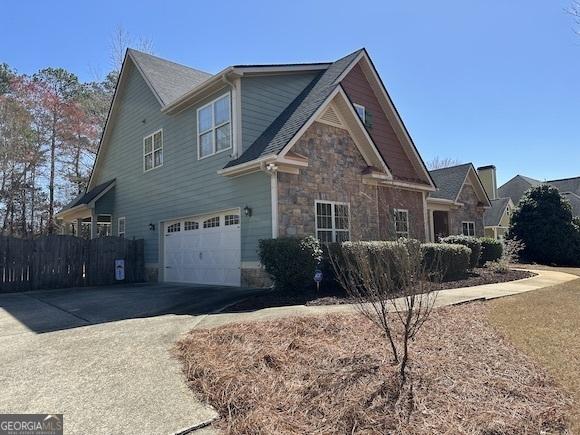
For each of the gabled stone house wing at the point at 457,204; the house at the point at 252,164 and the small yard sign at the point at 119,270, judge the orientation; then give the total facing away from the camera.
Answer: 0

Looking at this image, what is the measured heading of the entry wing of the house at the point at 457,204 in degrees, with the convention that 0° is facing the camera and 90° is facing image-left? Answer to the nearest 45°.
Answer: approximately 315°

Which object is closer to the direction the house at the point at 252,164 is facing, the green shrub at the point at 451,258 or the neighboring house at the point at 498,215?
the green shrub

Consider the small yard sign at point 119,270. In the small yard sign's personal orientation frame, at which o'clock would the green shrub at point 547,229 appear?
The green shrub is roughly at 9 o'clock from the small yard sign.

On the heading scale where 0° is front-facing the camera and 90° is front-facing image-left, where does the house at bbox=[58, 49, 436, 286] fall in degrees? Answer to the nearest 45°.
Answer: approximately 315°

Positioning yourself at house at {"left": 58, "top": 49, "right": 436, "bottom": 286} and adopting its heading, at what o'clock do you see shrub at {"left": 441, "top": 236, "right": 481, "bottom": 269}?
The shrub is roughly at 10 o'clock from the house.

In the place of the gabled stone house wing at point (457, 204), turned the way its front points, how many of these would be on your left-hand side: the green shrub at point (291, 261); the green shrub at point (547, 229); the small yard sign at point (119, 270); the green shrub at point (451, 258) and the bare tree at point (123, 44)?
1

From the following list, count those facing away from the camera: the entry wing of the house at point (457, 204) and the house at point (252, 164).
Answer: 0

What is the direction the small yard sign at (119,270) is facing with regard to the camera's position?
facing the viewer

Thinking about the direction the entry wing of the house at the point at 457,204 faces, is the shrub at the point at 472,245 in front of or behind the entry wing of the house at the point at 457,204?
in front

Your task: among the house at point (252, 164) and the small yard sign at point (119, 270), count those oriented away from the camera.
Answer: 0

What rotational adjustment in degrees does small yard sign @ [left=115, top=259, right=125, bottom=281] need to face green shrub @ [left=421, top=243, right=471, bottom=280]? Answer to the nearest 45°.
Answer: approximately 45° to its left

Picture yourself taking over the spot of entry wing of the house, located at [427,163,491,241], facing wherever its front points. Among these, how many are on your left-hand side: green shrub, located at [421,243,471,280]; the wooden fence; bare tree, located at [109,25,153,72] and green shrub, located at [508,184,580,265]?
1
